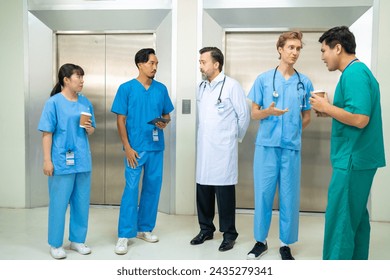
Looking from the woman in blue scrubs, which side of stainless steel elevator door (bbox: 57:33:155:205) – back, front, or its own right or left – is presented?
front

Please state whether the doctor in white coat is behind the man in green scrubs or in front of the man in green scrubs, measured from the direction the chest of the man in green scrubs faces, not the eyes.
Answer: in front

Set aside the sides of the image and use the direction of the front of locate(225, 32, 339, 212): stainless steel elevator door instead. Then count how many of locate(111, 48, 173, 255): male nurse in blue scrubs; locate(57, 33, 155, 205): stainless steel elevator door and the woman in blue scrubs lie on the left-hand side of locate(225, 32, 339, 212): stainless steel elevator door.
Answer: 0

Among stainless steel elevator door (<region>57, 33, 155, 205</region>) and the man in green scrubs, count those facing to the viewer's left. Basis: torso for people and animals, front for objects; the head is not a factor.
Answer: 1

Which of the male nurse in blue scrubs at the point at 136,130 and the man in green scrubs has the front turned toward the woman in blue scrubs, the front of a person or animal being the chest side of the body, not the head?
the man in green scrubs

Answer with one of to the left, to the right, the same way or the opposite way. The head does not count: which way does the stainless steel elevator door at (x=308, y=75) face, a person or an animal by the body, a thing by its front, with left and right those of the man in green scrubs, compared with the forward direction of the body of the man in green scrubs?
to the left

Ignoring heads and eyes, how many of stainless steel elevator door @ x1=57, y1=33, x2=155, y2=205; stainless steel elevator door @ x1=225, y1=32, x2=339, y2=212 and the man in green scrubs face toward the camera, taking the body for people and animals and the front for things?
2

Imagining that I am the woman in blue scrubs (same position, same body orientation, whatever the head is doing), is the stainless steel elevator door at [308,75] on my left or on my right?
on my left

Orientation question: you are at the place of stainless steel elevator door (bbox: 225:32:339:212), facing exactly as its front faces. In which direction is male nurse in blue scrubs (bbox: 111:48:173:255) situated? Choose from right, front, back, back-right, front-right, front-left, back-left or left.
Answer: front-right

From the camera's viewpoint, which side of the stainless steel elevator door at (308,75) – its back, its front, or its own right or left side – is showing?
front

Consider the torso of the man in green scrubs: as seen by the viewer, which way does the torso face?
to the viewer's left

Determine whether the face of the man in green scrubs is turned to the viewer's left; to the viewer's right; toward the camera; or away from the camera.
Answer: to the viewer's left

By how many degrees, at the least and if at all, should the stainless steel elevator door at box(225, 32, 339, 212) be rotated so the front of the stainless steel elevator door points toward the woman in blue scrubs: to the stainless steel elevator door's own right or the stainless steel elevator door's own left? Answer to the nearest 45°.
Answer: approximately 45° to the stainless steel elevator door's own right

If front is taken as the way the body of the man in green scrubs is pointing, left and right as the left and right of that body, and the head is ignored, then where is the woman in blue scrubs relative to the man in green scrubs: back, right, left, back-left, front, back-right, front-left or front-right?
front

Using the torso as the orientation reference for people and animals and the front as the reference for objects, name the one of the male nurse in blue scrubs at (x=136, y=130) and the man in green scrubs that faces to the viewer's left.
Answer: the man in green scrubs

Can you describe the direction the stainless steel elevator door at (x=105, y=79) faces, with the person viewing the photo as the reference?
facing the viewer

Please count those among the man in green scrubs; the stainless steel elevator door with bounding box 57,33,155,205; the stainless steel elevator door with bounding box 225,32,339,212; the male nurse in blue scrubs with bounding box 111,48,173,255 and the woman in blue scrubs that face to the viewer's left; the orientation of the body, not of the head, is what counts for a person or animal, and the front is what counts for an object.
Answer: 1
